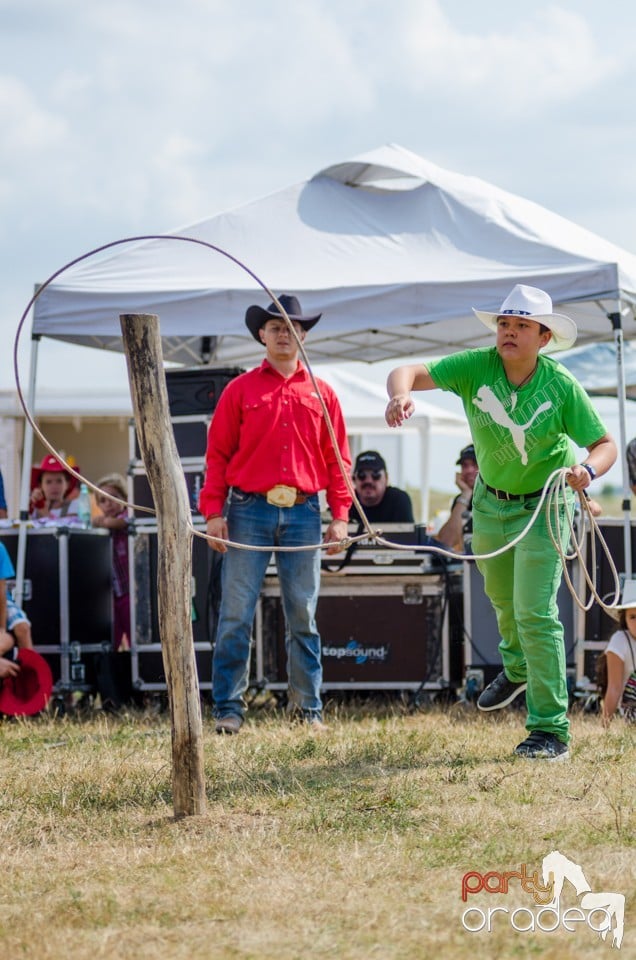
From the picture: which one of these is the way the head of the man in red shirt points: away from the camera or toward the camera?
toward the camera

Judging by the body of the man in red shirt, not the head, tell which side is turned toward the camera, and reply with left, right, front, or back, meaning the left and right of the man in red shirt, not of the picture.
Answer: front

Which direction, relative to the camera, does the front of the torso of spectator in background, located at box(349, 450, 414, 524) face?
toward the camera

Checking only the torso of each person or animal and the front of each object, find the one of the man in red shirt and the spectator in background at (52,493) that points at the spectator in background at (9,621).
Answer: the spectator in background at (52,493)

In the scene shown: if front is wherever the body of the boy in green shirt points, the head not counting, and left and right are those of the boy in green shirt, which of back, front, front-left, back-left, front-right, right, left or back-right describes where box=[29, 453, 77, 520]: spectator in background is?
right

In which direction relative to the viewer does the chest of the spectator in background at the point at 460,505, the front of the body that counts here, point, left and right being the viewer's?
facing the viewer and to the left of the viewer

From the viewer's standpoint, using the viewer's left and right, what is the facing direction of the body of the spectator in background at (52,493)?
facing the viewer

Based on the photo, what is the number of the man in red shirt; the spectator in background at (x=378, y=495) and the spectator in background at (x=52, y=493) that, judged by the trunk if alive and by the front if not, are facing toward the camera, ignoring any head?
3

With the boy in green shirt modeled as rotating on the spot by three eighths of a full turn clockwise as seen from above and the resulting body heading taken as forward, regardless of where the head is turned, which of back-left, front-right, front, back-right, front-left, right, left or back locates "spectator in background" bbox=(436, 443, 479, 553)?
front

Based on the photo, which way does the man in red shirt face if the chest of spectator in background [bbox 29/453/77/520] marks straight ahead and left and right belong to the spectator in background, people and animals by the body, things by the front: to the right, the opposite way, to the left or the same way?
the same way

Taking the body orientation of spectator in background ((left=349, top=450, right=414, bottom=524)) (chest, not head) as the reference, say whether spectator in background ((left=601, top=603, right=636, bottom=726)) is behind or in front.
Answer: in front

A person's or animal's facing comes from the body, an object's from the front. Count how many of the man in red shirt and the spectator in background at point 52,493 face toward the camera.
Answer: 2

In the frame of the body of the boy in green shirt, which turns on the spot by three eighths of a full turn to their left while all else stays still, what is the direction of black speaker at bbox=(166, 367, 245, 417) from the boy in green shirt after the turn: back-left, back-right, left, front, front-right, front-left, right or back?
back-left

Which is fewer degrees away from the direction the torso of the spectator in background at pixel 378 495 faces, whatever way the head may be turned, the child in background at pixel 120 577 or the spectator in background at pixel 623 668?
the spectator in background

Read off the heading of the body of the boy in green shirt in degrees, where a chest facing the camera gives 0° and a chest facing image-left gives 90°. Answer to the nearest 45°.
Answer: approximately 45°

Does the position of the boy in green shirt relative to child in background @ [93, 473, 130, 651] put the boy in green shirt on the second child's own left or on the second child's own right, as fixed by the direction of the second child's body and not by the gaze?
on the second child's own left

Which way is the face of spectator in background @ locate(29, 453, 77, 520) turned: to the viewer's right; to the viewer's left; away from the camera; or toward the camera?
toward the camera

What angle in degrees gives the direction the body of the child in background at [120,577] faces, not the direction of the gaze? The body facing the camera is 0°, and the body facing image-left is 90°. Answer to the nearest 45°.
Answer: approximately 45°
